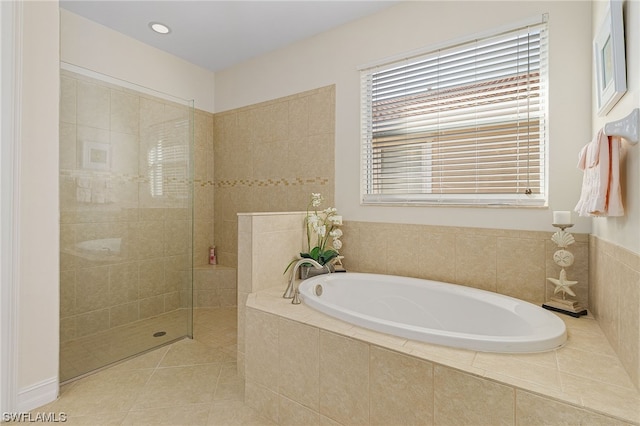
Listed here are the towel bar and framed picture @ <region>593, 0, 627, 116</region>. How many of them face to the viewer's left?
2

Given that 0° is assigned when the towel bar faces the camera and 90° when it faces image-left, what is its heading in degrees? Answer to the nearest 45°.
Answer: approximately 90°

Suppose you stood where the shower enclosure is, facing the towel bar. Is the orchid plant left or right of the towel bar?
left

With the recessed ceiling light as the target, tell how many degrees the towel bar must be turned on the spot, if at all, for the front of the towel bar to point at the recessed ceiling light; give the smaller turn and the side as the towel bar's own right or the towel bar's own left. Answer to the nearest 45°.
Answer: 0° — it already faces it

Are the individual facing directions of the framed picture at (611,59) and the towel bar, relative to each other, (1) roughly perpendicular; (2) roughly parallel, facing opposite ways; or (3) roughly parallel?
roughly parallel

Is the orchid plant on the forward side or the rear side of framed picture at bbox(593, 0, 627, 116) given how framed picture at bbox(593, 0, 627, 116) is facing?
on the forward side

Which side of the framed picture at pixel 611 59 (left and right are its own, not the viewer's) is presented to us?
left

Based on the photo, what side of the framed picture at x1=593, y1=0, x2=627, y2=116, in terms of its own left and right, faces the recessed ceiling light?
front

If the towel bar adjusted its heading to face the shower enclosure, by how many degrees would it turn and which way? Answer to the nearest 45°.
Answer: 0° — it already faces it

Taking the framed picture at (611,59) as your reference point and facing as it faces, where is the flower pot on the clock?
The flower pot is roughly at 12 o'clock from the framed picture.
